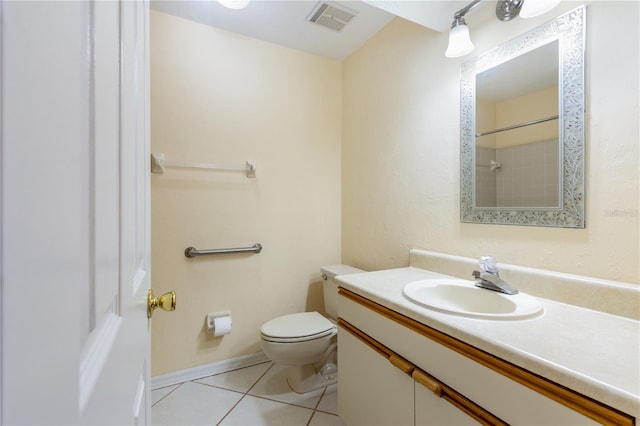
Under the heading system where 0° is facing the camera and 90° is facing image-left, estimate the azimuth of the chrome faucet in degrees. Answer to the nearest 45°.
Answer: approximately 45°

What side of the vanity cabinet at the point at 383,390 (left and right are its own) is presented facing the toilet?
right

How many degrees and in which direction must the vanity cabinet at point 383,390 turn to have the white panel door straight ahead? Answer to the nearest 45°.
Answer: approximately 45° to its left

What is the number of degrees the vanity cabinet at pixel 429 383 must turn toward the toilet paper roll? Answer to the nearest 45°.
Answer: approximately 45° to its right

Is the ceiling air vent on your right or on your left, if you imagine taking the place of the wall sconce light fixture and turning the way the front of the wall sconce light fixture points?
on your right

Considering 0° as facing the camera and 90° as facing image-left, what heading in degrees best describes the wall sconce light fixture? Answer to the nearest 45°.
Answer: approximately 45°

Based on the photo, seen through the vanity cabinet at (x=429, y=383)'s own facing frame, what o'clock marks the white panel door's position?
The white panel door is roughly at 11 o'clock from the vanity cabinet.
